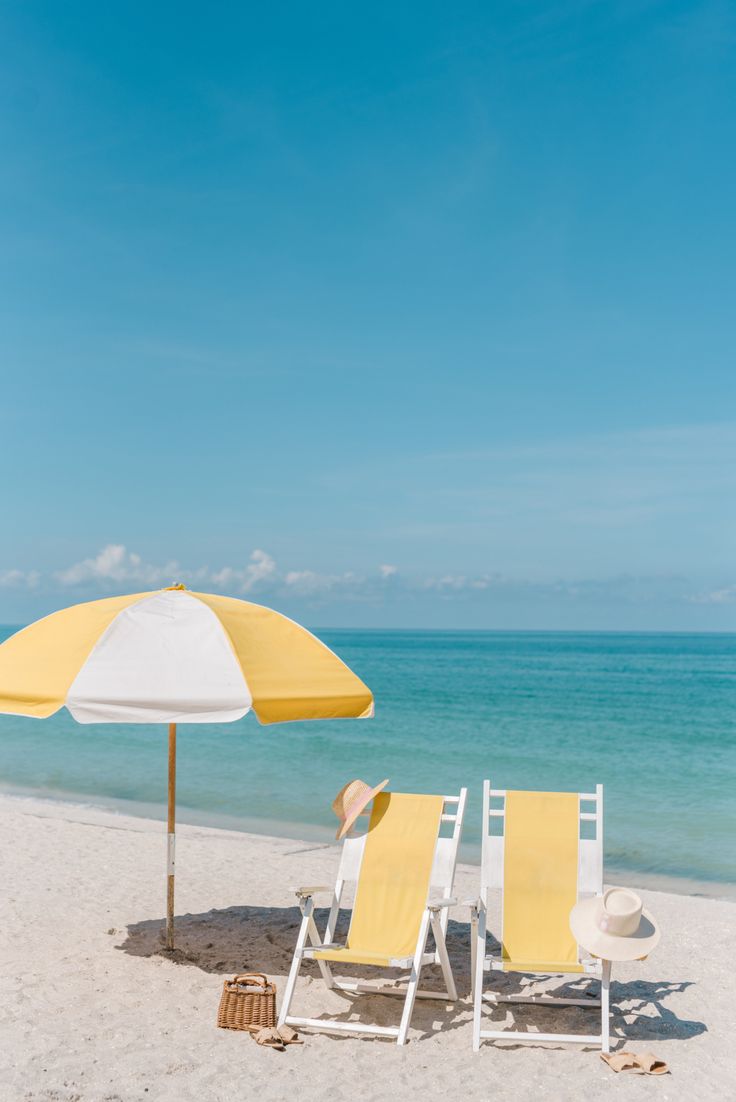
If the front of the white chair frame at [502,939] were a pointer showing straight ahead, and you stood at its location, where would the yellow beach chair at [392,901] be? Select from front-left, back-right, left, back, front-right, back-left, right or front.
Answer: right

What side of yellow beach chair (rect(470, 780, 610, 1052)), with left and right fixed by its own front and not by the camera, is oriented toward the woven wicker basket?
right

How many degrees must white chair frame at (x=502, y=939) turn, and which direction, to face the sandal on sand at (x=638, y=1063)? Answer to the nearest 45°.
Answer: approximately 45° to its left

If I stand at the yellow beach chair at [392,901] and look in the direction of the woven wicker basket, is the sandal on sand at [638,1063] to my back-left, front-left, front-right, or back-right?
back-left

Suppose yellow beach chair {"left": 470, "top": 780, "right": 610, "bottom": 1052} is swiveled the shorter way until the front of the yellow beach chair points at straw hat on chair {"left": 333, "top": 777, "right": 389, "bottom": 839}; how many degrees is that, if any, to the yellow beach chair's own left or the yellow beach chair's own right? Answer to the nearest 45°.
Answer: approximately 90° to the yellow beach chair's own right

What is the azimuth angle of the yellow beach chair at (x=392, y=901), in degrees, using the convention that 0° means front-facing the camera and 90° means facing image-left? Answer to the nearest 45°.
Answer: approximately 45°

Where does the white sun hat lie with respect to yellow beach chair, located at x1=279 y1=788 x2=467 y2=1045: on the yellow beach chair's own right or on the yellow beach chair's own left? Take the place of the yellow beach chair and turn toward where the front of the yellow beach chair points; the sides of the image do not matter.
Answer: on the yellow beach chair's own left

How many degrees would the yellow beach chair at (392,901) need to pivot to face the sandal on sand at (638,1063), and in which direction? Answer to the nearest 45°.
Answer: approximately 90° to its left
